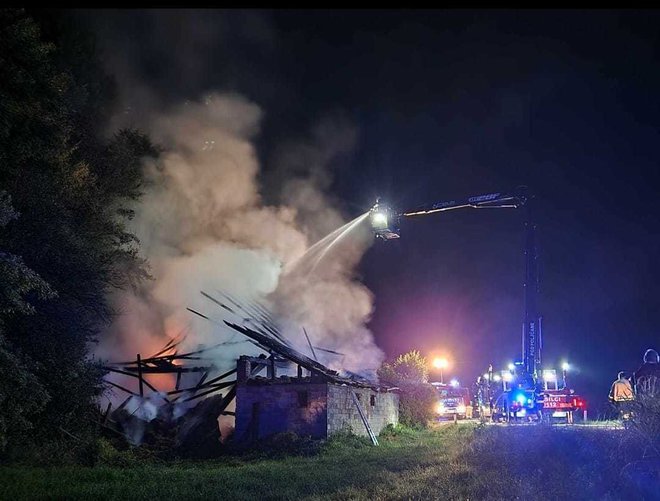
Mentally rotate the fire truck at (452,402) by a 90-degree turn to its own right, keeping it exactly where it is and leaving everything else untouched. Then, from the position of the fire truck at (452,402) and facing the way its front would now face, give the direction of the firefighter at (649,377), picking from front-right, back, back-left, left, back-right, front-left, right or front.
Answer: left

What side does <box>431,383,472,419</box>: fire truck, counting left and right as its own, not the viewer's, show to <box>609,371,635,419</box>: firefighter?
front

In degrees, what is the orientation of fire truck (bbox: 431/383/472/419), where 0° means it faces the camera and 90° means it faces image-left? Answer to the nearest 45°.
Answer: approximately 0°

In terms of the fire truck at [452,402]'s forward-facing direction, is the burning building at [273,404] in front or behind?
in front

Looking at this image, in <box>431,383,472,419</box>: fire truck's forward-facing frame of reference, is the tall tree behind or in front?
in front
